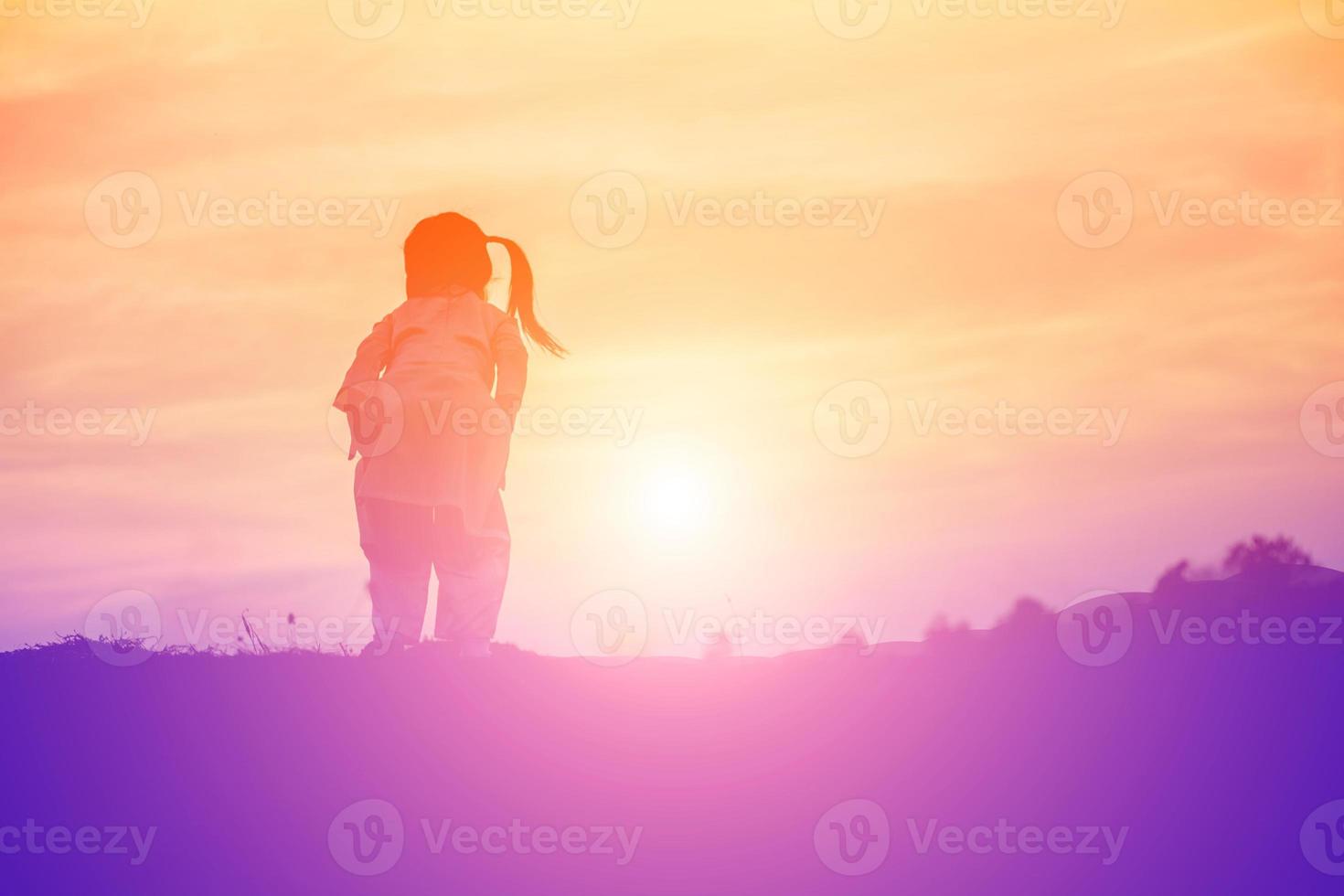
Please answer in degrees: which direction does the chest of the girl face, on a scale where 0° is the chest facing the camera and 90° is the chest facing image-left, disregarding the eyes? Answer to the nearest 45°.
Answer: approximately 180°
